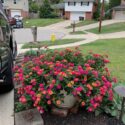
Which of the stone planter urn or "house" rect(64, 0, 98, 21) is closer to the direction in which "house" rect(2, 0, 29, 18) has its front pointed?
the stone planter urn

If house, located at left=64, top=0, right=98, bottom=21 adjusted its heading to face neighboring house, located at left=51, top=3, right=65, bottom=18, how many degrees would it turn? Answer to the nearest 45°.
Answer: approximately 135° to its right

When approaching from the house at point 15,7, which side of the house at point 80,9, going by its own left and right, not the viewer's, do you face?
right

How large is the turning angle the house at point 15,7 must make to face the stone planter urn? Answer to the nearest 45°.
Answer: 0° — it already faces it

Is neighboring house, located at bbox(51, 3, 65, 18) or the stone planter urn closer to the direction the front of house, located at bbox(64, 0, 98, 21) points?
the stone planter urn

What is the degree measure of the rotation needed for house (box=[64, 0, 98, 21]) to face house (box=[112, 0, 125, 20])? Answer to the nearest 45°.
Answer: approximately 45° to its left

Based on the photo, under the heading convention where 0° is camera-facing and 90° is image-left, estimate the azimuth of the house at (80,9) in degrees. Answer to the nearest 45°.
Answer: approximately 0°

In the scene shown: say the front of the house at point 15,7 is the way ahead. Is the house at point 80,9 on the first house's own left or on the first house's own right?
on the first house's own left

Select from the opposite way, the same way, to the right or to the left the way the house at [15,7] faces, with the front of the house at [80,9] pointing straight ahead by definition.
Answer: the same way

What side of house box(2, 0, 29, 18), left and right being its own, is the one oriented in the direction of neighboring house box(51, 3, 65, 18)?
left

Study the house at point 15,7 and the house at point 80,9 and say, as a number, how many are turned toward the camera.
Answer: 2

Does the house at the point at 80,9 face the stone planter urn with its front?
yes

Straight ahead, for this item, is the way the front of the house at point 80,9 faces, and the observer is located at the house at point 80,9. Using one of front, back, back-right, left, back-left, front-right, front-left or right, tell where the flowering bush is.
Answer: front

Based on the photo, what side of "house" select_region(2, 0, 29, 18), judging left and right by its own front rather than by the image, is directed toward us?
front

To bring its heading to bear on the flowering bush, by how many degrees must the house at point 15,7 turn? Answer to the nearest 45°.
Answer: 0° — it already faces it
